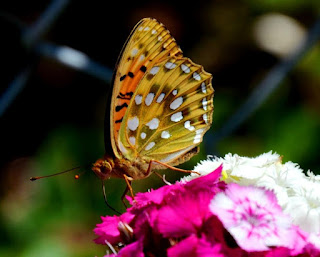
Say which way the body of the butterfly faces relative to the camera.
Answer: to the viewer's left

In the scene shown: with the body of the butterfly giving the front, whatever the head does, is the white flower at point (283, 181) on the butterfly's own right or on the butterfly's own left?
on the butterfly's own left

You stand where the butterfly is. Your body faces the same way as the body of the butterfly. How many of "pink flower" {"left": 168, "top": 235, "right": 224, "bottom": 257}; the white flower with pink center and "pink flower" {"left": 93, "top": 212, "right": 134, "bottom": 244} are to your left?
3

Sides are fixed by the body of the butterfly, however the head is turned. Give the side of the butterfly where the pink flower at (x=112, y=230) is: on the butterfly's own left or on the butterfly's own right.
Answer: on the butterfly's own left

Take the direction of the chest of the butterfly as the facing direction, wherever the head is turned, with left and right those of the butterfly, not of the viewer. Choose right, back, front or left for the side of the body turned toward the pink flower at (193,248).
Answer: left

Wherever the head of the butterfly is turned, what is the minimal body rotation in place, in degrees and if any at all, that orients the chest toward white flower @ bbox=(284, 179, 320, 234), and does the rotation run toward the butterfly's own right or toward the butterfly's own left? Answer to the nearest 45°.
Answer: approximately 135° to the butterfly's own left
